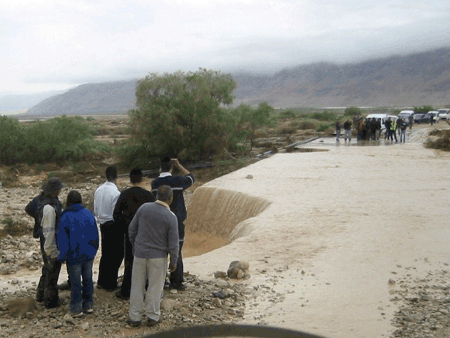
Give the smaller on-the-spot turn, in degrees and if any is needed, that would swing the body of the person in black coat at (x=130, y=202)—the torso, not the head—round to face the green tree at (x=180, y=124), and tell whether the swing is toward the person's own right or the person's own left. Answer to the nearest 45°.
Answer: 0° — they already face it

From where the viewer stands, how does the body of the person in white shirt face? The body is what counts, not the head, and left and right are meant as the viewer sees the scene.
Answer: facing away from the viewer and to the right of the viewer

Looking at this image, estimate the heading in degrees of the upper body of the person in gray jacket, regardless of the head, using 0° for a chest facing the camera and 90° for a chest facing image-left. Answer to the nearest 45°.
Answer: approximately 225°

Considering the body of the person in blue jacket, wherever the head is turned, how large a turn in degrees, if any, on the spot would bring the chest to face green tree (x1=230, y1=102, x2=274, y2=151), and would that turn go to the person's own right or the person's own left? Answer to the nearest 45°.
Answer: approximately 45° to the person's own right

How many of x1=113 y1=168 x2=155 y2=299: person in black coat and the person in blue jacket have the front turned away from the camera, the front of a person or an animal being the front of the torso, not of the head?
2

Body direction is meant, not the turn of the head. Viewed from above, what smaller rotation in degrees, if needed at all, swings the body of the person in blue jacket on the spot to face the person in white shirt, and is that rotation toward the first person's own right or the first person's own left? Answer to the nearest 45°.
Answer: approximately 45° to the first person's own right

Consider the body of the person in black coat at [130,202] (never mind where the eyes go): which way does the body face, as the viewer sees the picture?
away from the camera

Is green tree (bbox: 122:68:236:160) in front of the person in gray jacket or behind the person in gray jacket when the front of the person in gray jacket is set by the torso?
in front

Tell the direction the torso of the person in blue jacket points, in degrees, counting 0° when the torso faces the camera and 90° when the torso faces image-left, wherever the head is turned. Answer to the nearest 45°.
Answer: approximately 180°

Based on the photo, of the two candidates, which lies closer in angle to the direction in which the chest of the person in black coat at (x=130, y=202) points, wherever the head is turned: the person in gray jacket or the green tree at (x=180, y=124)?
the green tree

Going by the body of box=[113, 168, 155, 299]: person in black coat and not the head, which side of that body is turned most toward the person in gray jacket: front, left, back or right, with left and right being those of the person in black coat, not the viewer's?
back
